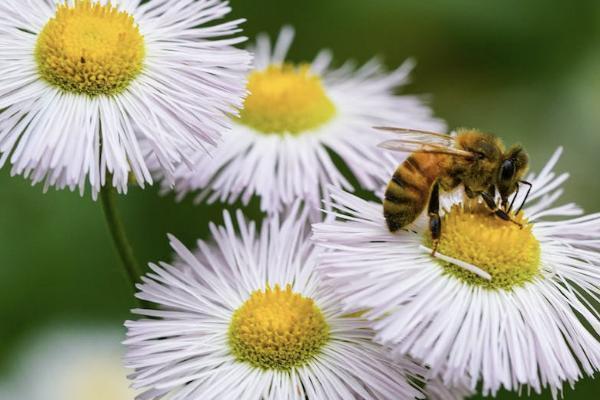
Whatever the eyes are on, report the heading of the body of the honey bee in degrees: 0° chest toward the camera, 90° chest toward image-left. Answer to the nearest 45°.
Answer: approximately 270°
